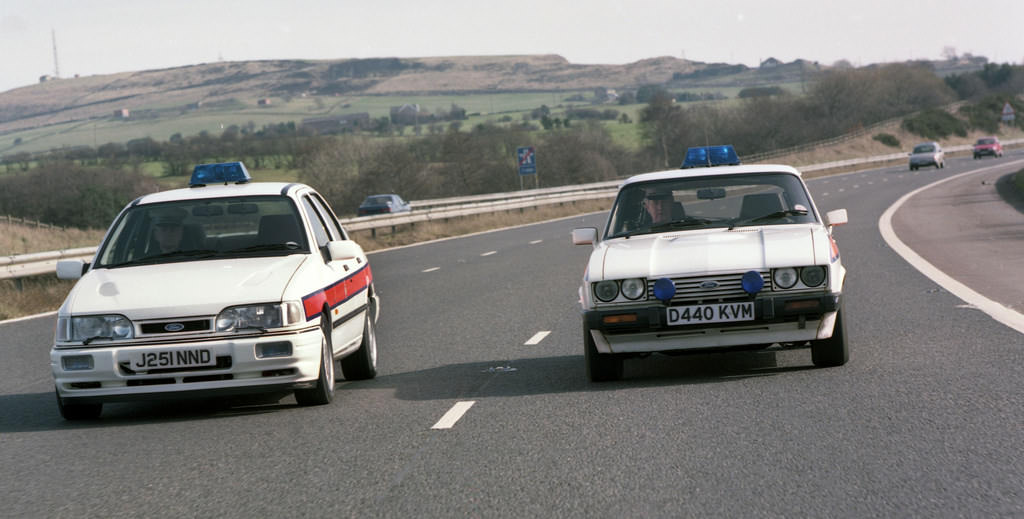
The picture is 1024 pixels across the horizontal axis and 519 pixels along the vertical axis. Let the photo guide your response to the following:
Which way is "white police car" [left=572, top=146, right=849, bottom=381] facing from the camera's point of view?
toward the camera

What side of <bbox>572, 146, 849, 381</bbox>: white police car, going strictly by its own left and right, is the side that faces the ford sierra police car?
right

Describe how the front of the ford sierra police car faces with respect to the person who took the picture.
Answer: facing the viewer and to the left of the viewer

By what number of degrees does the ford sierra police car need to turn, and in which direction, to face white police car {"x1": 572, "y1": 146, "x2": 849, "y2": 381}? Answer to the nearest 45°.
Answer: approximately 135° to its left

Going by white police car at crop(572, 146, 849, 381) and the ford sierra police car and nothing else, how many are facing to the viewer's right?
0
